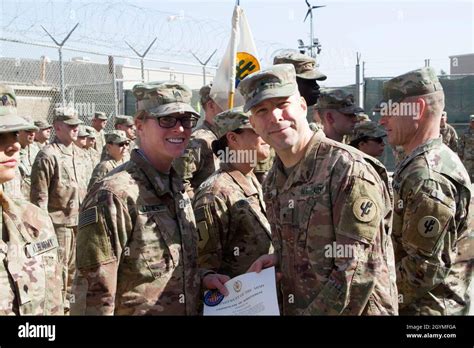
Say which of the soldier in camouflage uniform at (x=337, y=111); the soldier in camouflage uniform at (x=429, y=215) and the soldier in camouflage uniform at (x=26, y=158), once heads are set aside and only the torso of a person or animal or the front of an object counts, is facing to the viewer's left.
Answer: the soldier in camouflage uniform at (x=429, y=215)

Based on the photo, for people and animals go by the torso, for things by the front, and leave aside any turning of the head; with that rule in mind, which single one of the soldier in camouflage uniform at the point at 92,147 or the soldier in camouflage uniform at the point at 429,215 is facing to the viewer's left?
the soldier in camouflage uniform at the point at 429,215

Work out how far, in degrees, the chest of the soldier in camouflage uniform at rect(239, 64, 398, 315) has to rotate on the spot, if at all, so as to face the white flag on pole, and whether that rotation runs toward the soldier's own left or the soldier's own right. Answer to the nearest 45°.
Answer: approximately 135° to the soldier's own right

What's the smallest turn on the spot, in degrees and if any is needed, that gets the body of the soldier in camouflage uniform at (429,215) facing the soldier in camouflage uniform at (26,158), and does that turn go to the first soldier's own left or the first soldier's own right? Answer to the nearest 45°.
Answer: approximately 45° to the first soldier's own right

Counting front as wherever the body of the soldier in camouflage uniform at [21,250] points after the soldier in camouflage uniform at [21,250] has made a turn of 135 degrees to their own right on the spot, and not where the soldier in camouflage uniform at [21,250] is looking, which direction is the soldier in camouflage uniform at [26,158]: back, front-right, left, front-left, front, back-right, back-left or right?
right

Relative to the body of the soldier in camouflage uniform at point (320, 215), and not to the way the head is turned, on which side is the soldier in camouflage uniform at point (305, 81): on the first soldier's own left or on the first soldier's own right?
on the first soldier's own right
